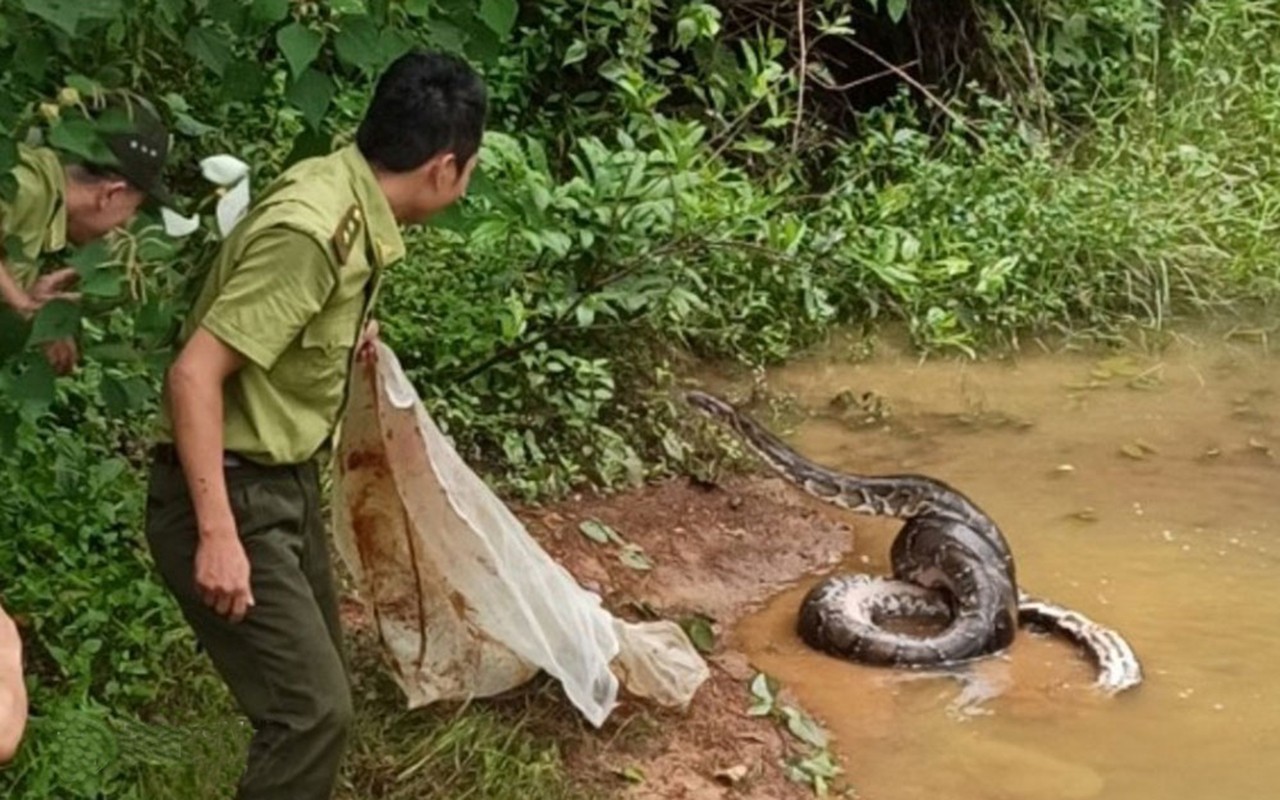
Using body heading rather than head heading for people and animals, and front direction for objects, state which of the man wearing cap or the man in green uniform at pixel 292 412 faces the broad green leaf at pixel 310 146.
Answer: the man wearing cap

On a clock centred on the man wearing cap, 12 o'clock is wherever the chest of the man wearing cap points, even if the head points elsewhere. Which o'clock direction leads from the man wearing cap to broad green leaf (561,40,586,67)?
The broad green leaf is roughly at 10 o'clock from the man wearing cap.

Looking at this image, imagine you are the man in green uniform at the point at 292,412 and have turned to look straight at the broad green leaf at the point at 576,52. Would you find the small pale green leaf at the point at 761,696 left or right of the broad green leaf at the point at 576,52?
right

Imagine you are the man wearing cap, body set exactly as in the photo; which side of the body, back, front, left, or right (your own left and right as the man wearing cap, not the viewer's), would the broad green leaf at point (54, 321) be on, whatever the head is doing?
right

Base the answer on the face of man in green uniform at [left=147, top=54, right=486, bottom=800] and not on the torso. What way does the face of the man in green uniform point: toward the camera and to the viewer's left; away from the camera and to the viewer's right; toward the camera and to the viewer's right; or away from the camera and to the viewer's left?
away from the camera and to the viewer's right

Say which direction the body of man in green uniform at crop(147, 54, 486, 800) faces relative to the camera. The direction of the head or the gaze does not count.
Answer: to the viewer's right

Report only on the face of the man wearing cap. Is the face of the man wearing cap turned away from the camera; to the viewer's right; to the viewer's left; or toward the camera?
to the viewer's right

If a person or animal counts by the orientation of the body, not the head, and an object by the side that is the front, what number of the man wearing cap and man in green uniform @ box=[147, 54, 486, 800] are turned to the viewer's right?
2

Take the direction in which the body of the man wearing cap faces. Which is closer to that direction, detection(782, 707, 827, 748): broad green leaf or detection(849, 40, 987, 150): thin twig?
the broad green leaf

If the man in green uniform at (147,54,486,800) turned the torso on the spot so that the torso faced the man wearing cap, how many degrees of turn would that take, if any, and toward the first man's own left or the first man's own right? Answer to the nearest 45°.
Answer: approximately 135° to the first man's own left

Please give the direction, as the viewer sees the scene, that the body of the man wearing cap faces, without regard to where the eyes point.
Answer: to the viewer's right

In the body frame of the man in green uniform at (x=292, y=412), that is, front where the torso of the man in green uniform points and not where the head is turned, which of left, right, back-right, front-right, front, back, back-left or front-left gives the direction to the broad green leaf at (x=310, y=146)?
left
